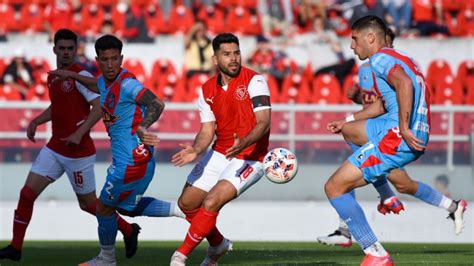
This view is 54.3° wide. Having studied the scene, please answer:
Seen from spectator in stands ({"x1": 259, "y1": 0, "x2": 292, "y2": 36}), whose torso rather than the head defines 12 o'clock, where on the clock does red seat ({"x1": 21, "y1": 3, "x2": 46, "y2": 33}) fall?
The red seat is roughly at 3 o'clock from the spectator in stands.

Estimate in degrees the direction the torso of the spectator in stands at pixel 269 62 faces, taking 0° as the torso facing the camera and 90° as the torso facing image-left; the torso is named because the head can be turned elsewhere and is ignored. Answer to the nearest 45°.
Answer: approximately 0°

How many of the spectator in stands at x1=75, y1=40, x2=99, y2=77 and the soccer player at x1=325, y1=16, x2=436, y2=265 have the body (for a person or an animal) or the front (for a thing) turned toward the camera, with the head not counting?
1

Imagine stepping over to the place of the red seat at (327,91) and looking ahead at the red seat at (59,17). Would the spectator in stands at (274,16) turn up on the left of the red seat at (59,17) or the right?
right

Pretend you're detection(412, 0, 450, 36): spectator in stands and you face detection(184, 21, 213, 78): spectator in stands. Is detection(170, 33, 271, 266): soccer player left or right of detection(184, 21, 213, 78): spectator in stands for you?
left

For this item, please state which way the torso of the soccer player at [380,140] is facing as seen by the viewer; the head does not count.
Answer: to the viewer's left

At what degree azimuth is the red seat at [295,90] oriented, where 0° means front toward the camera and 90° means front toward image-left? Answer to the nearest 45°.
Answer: approximately 0°

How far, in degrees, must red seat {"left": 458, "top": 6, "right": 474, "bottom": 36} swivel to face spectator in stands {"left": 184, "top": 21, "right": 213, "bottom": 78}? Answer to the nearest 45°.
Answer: approximately 45° to its right

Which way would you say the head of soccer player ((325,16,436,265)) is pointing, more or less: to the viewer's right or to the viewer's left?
to the viewer's left

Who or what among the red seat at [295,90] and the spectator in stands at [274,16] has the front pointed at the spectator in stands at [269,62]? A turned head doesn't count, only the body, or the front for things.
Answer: the spectator in stands at [274,16]

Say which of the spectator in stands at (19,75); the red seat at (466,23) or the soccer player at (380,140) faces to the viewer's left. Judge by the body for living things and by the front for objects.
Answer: the soccer player

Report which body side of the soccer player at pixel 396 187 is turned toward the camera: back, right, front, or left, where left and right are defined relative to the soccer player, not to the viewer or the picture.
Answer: left

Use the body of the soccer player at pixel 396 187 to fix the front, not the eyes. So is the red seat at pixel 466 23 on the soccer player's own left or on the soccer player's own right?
on the soccer player's own right

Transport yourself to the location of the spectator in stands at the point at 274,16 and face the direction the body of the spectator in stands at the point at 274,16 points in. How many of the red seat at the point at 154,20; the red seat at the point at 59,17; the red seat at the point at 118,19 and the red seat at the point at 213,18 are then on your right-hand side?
4

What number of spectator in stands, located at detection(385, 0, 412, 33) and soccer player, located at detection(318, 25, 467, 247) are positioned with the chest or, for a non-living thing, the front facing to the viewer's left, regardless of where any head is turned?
1
